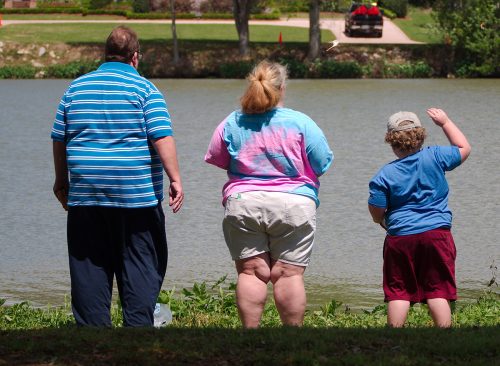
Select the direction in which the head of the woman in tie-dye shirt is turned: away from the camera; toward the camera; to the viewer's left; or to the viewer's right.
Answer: away from the camera

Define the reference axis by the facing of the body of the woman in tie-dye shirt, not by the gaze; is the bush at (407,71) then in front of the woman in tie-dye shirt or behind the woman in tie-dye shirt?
in front

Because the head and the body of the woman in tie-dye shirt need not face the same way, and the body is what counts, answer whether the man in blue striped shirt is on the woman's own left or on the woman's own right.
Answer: on the woman's own left

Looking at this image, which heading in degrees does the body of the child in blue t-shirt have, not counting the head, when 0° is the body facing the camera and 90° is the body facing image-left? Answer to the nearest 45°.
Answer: approximately 180°

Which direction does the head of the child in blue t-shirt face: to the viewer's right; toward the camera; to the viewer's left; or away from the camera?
away from the camera

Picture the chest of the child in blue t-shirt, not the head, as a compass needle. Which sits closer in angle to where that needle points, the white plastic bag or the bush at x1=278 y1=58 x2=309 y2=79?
the bush

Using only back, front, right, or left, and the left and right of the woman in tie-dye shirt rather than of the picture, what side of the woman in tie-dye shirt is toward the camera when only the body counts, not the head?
back

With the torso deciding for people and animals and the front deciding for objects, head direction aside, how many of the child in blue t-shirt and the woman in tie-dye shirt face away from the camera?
2

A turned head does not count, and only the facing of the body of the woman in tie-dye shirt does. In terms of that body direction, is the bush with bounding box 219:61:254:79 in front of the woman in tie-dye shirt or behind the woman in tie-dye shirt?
in front

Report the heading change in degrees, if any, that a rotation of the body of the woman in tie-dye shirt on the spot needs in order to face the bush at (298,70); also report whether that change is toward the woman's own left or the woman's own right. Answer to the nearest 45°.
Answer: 0° — they already face it

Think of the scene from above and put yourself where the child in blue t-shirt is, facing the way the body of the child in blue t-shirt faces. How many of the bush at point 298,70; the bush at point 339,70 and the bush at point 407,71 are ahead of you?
3
